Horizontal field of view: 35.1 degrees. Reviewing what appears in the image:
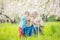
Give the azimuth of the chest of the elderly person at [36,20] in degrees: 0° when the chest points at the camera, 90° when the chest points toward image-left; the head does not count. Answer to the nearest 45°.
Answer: approximately 45°
